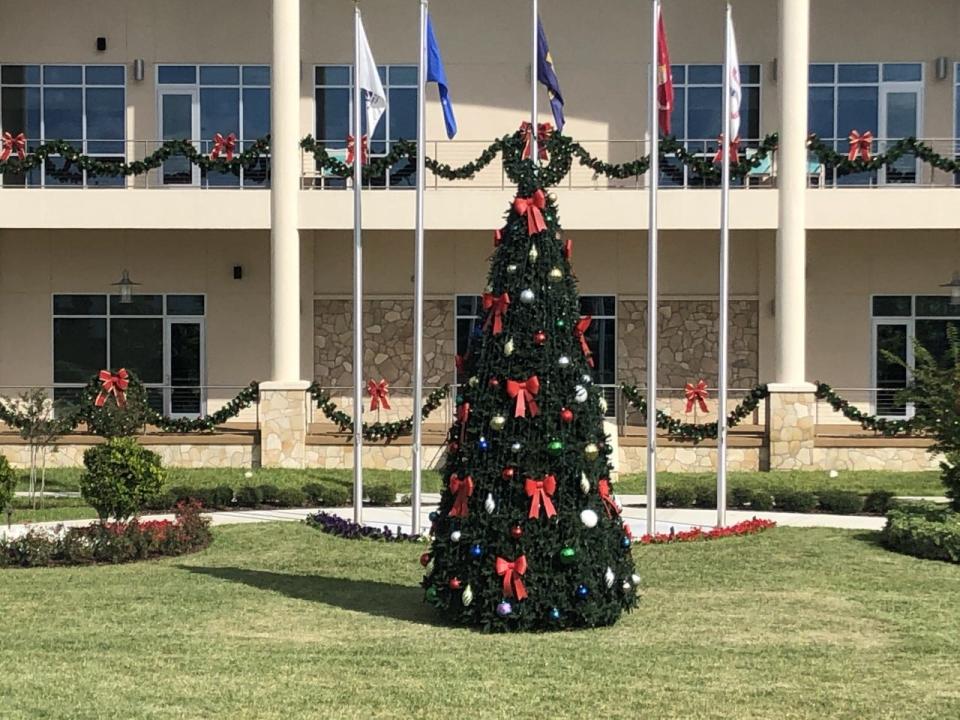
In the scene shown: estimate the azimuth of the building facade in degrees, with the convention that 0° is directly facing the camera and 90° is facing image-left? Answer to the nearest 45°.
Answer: approximately 0°

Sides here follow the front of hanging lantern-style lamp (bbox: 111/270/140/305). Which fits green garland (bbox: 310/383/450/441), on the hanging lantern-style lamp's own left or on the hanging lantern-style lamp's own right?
on the hanging lantern-style lamp's own left

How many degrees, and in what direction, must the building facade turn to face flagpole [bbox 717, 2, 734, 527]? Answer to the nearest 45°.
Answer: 0° — it already faces it

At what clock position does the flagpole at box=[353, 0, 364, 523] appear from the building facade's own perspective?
The flagpole is roughly at 12 o'clock from the building facade.

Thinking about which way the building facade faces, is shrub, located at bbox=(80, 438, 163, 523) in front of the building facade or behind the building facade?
in front

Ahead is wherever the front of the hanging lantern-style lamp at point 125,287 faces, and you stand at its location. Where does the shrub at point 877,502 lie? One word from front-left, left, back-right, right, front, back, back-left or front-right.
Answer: front-left

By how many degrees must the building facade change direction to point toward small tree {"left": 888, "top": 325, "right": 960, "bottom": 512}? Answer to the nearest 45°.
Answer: approximately 45° to its left

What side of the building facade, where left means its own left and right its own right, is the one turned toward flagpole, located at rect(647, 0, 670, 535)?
front

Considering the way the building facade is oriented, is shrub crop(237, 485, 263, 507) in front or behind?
in front
